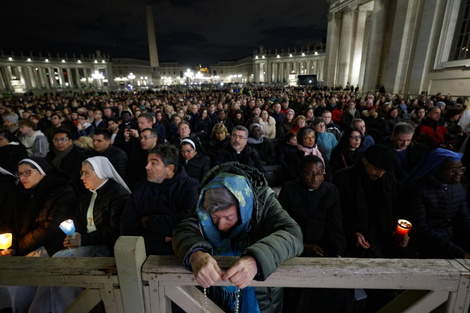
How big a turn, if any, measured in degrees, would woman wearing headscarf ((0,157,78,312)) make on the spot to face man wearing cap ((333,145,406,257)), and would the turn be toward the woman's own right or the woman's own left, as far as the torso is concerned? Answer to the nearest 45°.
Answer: approximately 90° to the woman's own left

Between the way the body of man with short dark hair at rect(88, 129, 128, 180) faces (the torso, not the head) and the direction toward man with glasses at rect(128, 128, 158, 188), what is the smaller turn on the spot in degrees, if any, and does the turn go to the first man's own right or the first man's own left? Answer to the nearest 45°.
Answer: approximately 135° to the first man's own left

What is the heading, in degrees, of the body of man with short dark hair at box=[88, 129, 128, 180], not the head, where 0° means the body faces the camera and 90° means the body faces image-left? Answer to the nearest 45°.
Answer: approximately 45°

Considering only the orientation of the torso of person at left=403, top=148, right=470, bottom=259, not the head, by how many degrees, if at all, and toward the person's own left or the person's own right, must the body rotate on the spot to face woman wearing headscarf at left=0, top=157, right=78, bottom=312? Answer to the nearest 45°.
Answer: approximately 90° to the person's own right

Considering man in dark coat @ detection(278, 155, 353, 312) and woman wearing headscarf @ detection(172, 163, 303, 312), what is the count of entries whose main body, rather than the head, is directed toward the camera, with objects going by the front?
2

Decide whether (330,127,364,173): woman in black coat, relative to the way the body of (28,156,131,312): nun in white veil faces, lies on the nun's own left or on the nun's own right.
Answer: on the nun's own left

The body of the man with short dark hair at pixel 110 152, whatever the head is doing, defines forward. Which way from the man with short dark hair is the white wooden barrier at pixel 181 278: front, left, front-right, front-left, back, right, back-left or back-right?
front-left

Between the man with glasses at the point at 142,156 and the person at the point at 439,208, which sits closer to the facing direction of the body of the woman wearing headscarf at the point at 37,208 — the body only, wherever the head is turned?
the person

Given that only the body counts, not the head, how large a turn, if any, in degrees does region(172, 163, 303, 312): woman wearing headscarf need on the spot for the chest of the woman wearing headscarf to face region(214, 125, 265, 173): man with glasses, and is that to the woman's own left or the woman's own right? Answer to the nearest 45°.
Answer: approximately 180°

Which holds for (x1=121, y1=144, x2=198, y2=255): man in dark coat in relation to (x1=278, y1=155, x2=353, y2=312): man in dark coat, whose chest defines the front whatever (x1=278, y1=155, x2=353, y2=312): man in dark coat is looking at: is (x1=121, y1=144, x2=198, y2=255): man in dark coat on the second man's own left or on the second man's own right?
on the second man's own right

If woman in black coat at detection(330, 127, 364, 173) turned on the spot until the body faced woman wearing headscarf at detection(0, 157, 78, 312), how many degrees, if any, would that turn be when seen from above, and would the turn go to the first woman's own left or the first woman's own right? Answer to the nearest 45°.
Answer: approximately 90° to the first woman's own right

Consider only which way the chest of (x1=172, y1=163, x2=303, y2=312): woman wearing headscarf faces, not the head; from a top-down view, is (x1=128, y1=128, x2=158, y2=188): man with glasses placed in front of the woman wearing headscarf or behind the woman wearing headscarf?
behind

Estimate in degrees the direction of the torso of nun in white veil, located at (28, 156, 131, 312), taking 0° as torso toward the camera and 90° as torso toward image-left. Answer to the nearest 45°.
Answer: approximately 45°

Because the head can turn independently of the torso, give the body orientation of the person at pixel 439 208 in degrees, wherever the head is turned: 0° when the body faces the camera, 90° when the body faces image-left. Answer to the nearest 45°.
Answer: approximately 315°
